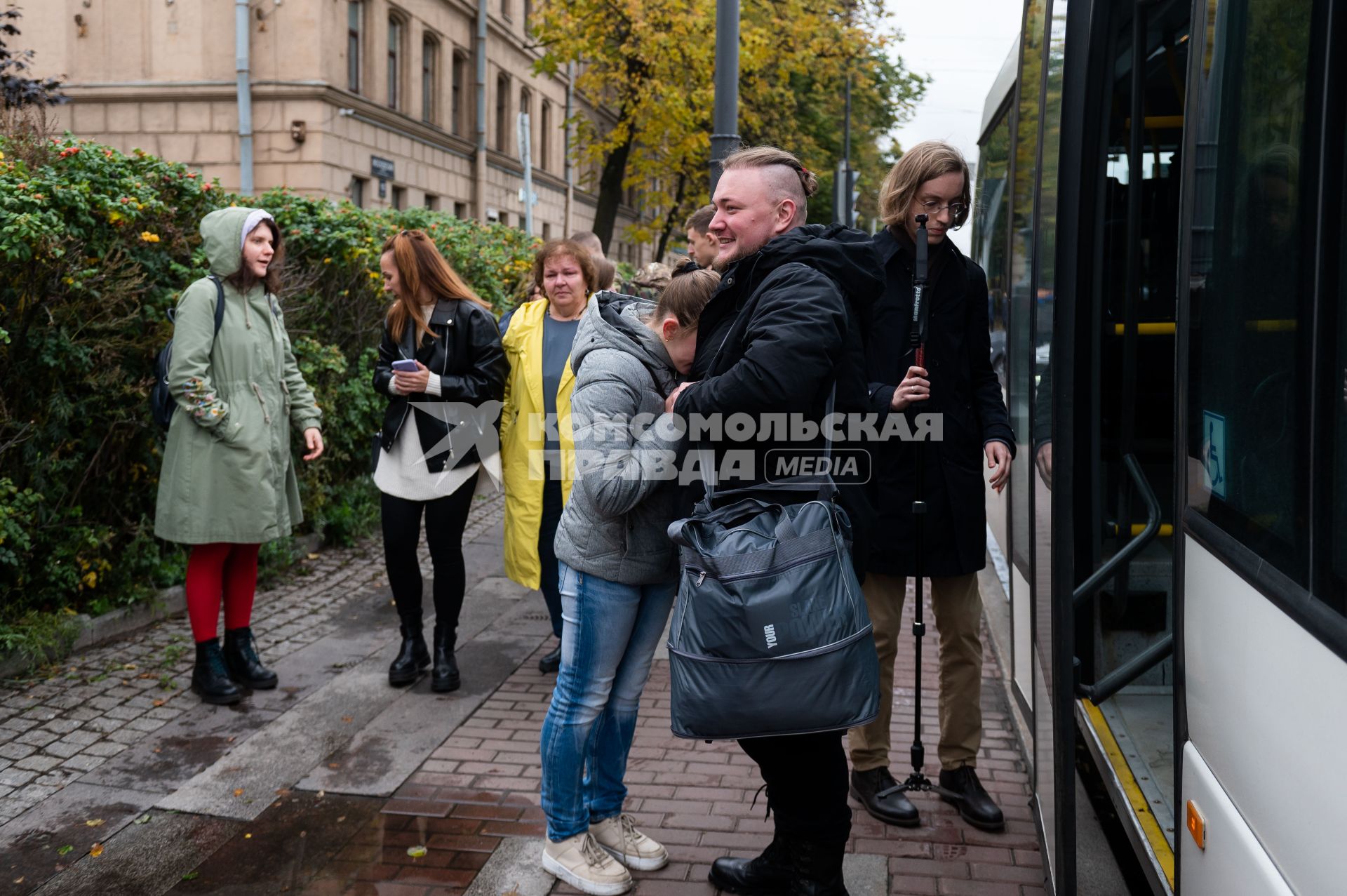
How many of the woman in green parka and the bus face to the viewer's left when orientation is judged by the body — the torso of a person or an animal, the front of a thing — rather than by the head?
0

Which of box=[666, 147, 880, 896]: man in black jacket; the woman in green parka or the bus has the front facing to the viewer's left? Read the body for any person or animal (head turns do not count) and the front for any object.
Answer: the man in black jacket

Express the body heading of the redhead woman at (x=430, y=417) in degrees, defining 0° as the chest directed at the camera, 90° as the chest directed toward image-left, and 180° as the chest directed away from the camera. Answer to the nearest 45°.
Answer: approximately 45°

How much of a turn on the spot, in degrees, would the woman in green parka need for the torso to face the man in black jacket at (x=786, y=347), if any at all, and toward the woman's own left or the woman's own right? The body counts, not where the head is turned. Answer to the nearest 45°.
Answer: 0° — they already face them

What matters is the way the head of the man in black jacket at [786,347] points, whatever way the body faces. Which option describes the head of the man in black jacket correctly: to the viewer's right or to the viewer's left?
to the viewer's left

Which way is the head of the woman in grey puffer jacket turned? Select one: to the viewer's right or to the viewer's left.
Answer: to the viewer's right

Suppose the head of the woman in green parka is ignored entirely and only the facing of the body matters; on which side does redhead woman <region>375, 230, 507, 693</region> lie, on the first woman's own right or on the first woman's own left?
on the first woman's own left

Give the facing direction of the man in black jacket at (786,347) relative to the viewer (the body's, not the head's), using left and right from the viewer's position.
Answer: facing to the left of the viewer

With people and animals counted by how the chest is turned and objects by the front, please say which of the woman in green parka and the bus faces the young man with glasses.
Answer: the woman in green parka

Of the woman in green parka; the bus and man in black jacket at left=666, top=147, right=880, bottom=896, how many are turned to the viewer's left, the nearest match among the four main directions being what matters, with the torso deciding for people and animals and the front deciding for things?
1

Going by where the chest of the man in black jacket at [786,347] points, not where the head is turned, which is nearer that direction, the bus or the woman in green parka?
the woman in green parka

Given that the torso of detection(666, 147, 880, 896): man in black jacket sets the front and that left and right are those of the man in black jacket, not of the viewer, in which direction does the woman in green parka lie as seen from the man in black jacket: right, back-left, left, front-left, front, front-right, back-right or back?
front-right

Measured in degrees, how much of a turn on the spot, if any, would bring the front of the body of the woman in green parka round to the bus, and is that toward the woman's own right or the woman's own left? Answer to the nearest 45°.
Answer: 0° — they already face it
